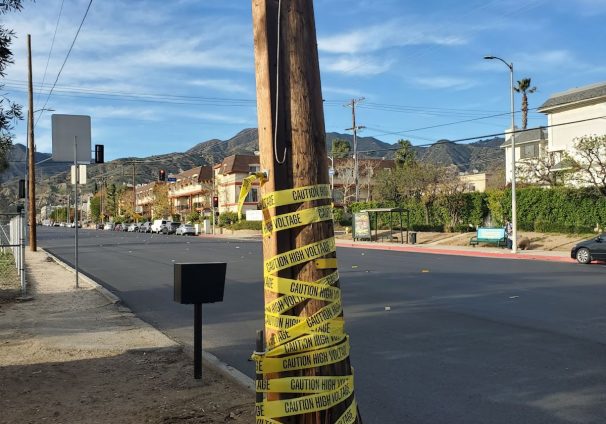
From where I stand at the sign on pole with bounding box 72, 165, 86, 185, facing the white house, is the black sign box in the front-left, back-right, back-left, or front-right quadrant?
back-right

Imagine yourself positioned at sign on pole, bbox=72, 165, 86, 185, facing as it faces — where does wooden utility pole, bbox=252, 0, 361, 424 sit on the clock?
The wooden utility pole is roughly at 6 o'clock from the sign on pole.

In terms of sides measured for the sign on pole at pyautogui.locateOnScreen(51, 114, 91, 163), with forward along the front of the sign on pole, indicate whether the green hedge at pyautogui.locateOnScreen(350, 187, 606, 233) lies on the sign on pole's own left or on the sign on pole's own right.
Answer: on the sign on pole's own right

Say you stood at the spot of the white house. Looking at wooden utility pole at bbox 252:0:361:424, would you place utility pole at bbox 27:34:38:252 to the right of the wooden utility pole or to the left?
right

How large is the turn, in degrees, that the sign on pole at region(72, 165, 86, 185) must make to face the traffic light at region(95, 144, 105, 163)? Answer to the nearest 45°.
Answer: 0° — it already faces it

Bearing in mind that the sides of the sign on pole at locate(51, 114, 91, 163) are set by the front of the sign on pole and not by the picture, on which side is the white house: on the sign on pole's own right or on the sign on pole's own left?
on the sign on pole's own right

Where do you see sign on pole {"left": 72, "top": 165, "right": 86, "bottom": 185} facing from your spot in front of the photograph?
facing away from the viewer

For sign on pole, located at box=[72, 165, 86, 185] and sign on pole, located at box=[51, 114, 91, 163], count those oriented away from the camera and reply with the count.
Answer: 2

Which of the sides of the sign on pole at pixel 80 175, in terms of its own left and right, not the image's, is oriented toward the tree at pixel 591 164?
right

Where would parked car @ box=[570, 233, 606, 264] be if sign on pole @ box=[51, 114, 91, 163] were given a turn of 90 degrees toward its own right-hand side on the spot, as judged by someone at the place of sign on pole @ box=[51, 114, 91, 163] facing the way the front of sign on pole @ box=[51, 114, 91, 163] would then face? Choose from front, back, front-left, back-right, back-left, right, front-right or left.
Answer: front

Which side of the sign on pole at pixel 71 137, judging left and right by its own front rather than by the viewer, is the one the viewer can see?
back

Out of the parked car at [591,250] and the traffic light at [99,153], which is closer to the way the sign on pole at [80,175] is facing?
the traffic light

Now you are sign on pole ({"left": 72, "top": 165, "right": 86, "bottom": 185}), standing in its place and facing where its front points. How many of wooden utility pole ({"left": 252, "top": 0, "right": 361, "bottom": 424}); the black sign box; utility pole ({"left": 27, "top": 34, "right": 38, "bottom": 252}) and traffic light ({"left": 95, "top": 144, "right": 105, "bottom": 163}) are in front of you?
2
